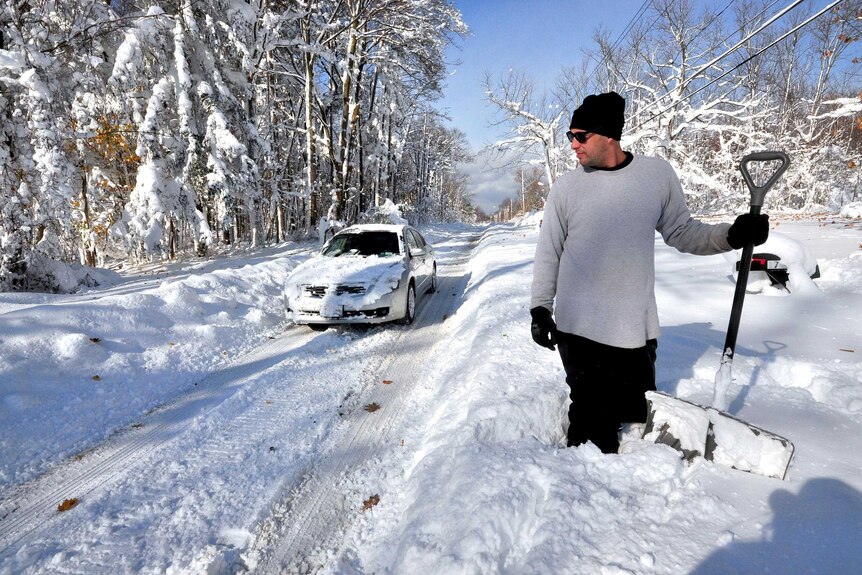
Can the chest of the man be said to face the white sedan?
no

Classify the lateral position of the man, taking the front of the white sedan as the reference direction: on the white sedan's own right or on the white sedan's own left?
on the white sedan's own left

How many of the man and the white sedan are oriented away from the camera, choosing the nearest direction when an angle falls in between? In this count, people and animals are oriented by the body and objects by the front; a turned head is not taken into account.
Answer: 0

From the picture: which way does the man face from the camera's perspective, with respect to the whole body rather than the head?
toward the camera

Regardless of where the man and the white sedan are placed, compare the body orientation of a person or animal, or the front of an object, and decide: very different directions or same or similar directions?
same or similar directions

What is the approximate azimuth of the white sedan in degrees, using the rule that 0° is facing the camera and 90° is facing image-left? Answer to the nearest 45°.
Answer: approximately 45°
